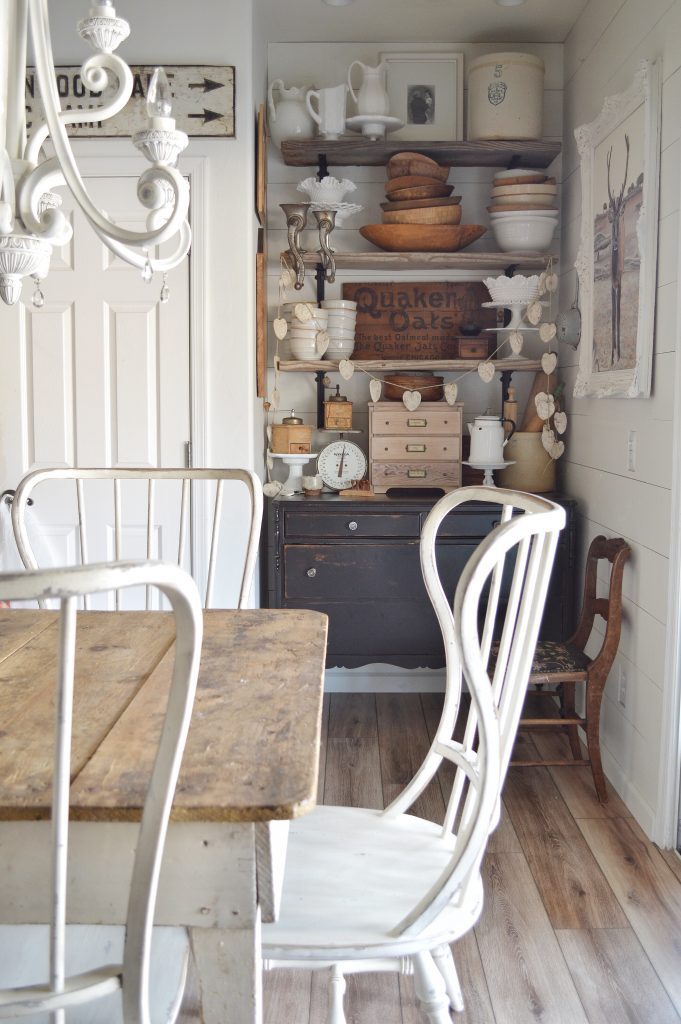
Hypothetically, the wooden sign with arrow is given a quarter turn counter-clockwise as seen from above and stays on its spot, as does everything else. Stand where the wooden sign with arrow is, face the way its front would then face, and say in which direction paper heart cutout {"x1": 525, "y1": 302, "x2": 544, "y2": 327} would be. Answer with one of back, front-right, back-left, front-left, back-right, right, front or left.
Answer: front

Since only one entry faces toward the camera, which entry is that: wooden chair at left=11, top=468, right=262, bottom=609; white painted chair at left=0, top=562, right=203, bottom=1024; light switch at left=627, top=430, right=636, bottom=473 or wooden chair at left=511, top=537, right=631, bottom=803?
wooden chair at left=11, top=468, right=262, bottom=609

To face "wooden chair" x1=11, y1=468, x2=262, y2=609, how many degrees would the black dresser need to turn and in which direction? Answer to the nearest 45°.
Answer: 0° — it already faces it

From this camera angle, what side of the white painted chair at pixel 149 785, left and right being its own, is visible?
back

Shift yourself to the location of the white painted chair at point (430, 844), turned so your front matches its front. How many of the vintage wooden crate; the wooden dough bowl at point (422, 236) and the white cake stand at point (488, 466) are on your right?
3

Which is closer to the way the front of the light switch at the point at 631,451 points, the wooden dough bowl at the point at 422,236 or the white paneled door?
the white paneled door

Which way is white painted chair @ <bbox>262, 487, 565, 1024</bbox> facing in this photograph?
to the viewer's left

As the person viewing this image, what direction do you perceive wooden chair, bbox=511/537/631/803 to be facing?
facing to the left of the viewer

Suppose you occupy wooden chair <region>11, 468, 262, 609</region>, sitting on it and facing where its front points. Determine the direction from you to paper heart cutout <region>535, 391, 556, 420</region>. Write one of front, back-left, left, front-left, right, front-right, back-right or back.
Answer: back-left

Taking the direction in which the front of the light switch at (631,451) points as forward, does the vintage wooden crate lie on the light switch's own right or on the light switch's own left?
on the light switch's own right
